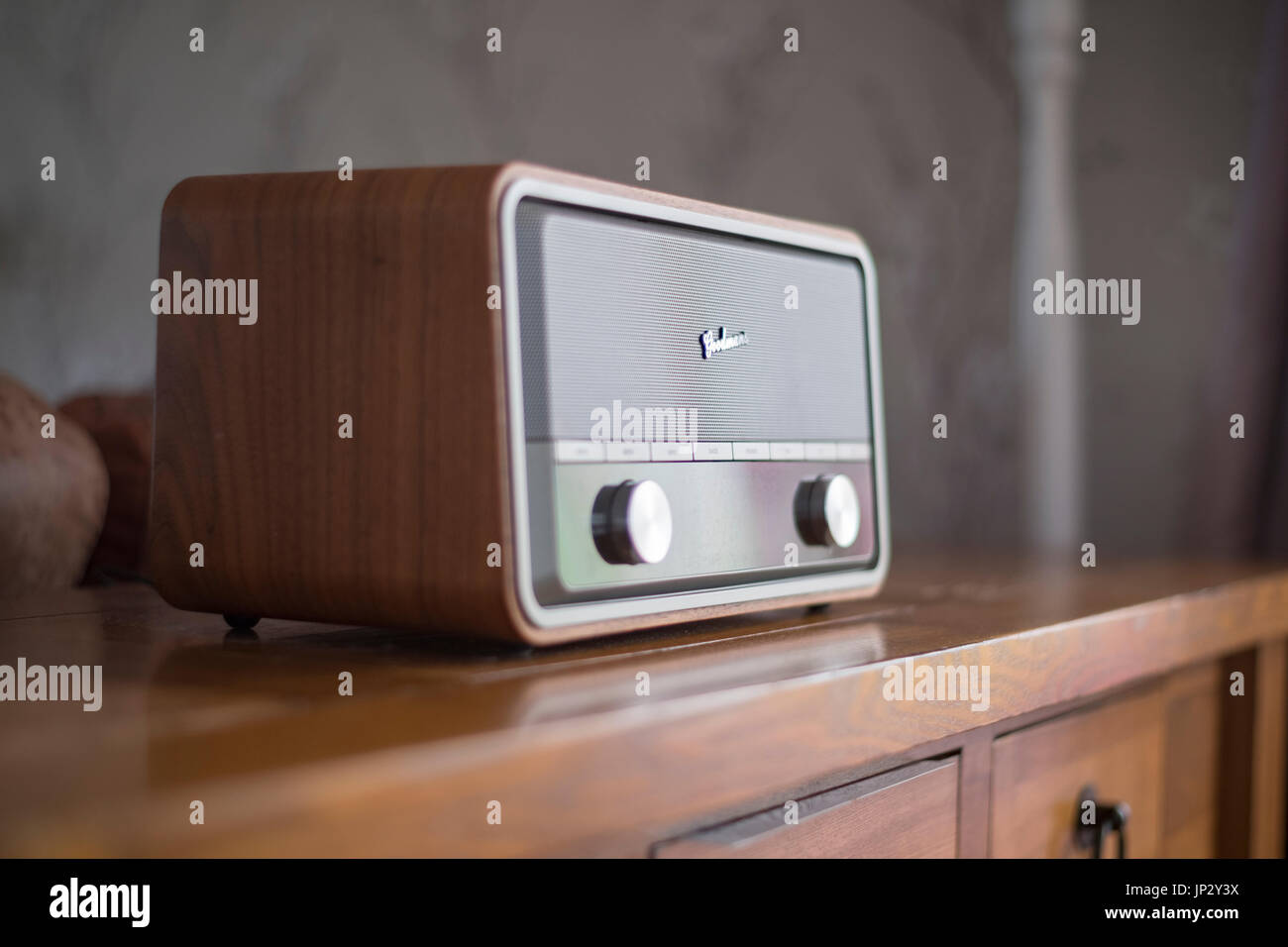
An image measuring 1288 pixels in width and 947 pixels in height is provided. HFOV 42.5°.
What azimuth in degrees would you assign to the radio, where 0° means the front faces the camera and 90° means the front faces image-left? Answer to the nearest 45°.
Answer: approximately 315°
